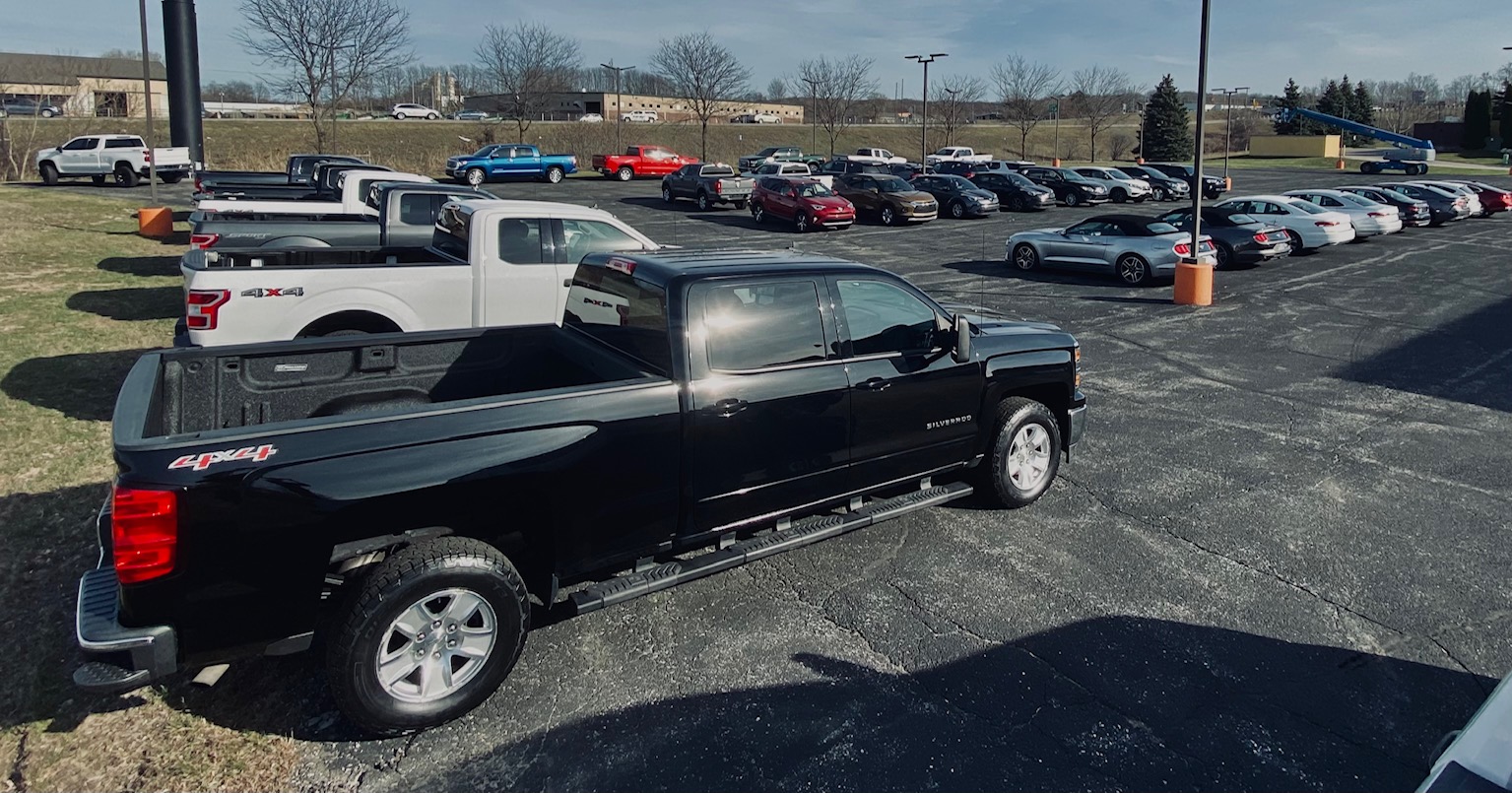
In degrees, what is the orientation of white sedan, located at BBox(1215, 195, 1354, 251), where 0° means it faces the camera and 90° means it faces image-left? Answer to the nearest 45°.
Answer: approximately 135°

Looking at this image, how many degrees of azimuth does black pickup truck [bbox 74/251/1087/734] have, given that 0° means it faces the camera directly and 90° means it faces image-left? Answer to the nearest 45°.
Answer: approximately 225°

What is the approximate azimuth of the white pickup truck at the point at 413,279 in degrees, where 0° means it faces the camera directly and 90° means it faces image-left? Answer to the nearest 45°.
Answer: approximately 270°
